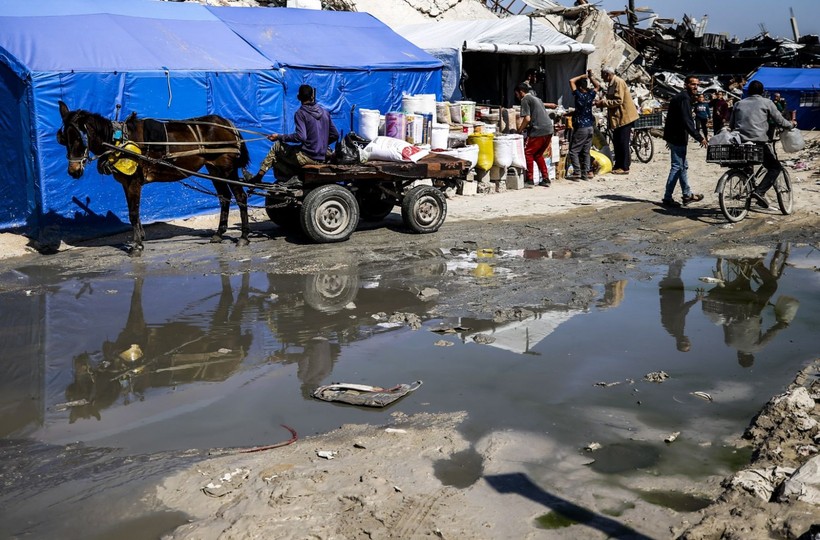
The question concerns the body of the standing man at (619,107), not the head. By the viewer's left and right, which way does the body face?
facing to the left of the viewer

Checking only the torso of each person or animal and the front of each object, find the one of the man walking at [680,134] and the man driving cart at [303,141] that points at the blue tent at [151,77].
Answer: the man driving cart

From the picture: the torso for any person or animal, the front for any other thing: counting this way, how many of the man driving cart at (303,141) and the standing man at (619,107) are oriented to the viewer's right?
0

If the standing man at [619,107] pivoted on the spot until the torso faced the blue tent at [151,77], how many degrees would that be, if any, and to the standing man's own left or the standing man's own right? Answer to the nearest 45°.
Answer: approximately 45° to the standing man's own left

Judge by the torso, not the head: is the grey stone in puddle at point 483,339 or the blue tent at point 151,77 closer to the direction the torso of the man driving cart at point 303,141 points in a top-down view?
the blue tent

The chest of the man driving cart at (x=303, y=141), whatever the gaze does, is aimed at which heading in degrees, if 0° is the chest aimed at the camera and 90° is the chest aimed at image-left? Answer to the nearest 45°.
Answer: approximately 135°

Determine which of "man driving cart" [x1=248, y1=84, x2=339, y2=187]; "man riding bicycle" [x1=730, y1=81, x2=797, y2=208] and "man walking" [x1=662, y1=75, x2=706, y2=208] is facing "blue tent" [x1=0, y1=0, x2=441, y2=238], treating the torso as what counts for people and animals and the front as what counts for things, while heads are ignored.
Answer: the man driving cart
